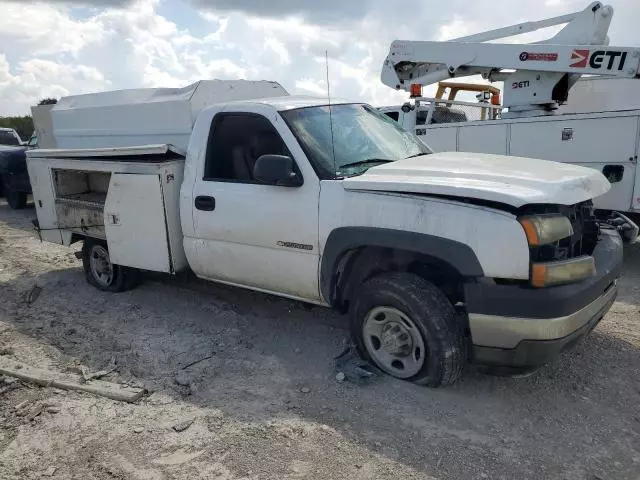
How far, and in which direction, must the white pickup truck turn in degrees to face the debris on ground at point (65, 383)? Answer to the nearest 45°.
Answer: approximately 135° to its right

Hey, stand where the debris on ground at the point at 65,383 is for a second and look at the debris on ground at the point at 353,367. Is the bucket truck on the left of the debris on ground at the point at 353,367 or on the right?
left

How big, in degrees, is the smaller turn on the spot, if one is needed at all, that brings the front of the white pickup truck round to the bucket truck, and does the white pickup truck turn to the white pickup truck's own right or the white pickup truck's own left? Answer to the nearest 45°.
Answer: approximately 90° to the white pickup truck's own left

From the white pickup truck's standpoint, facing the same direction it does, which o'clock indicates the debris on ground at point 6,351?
The debris on ground is roughly at 5 o'clock from the white pickup truck.

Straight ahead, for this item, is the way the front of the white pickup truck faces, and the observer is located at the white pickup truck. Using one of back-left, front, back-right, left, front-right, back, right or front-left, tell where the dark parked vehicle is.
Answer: back

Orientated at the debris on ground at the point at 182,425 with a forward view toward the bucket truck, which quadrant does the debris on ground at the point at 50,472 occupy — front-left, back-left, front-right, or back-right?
back-left

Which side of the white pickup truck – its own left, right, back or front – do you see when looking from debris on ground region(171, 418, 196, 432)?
right

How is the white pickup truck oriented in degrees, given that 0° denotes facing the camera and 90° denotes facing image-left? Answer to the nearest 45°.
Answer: approximately 315°

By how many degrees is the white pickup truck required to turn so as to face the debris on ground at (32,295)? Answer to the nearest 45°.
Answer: approximately 180°
